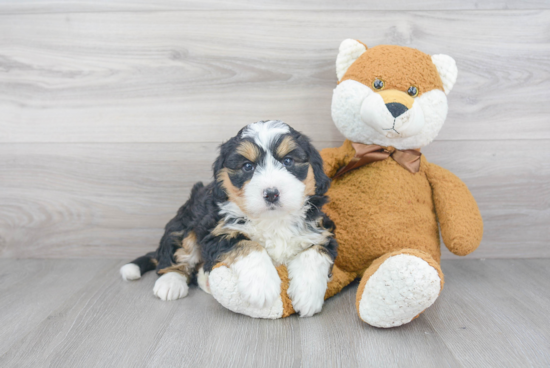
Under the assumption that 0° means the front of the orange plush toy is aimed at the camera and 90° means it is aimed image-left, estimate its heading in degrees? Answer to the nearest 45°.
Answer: approximately 0°

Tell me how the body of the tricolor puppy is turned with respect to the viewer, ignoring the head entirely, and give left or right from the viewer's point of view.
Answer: facing the viewer and to the right of the viewer

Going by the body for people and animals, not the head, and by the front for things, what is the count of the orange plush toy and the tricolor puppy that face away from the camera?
0
